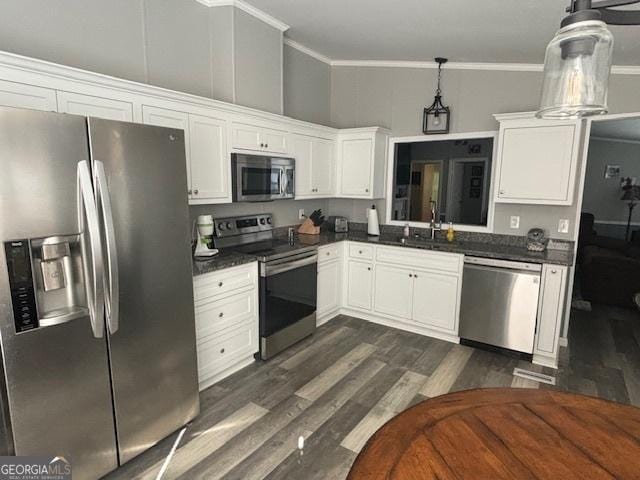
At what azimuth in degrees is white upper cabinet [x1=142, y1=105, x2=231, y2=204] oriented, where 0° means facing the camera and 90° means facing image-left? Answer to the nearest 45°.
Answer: approximately 315°

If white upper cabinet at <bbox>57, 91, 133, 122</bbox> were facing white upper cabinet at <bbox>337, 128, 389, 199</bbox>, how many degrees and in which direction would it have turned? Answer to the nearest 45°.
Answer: approximately 45° to its left

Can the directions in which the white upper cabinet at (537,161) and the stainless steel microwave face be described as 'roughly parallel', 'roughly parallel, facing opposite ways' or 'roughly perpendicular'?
roughly perpendicular

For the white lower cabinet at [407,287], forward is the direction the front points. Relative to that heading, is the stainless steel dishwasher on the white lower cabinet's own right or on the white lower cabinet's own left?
on the white lower cabinet's own left

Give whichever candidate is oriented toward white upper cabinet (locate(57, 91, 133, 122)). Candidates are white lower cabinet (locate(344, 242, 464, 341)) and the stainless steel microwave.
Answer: the white lower cabinet

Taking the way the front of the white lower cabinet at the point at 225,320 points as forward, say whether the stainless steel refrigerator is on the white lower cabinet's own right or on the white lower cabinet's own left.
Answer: on the white lower cabinet's own right

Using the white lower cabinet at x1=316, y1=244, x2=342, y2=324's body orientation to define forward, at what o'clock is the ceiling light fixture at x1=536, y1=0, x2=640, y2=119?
The ceiling light fixture is roughly at 1 o'clock from the white lower cabinet.

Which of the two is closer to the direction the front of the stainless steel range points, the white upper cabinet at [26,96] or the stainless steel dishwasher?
the stainless steel dishwasher

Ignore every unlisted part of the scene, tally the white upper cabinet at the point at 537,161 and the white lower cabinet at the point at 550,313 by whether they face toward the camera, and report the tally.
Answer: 2

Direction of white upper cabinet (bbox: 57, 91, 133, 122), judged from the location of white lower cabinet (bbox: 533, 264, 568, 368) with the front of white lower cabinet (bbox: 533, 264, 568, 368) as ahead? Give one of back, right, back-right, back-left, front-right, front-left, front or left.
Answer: front-right

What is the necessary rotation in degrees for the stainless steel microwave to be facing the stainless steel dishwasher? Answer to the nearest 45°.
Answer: approximately 45° to its left
